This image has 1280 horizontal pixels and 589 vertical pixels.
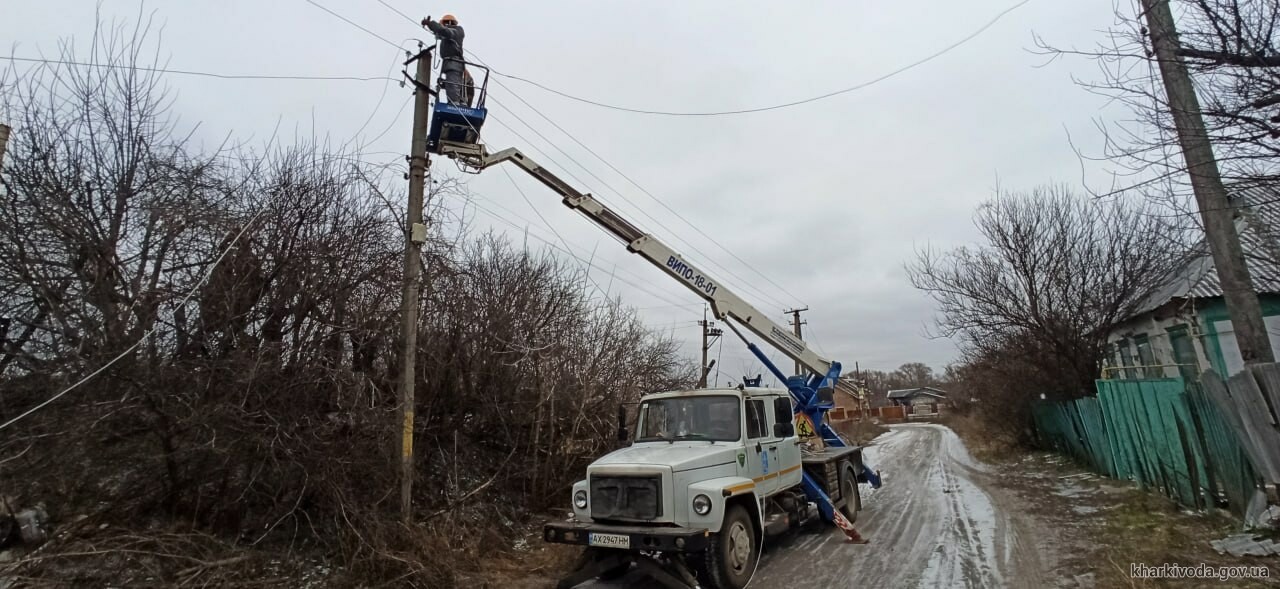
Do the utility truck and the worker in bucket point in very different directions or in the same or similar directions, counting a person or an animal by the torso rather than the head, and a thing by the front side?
same or similar directions

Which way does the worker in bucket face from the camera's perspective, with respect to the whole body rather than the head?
to the viewer's left

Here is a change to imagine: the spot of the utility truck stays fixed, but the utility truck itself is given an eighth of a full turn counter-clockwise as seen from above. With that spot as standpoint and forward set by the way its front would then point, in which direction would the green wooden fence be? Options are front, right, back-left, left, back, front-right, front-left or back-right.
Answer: left

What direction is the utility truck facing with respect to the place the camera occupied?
facing the viewer and to the left of the viewer

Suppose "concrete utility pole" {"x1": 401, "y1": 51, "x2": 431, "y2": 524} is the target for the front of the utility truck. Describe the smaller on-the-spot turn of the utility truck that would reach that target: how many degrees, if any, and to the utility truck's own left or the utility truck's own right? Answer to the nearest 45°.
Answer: approximately 45° to the utility truck's own right

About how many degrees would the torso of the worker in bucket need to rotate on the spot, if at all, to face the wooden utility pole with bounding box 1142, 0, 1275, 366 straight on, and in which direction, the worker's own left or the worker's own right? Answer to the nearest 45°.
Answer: approximately 135° to the worker's own left

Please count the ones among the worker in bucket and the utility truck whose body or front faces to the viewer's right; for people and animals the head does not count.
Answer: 0

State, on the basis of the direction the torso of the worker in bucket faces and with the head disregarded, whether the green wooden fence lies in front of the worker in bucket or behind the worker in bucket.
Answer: behind

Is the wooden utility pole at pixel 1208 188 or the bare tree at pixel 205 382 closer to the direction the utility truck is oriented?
the bare tree

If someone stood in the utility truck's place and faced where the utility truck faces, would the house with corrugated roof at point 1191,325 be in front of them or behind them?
behind

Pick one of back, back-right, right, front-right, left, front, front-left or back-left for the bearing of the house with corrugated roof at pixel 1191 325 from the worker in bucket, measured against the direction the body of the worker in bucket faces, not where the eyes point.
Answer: back

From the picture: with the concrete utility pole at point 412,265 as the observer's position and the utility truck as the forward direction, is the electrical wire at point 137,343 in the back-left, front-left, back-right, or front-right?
back-right
